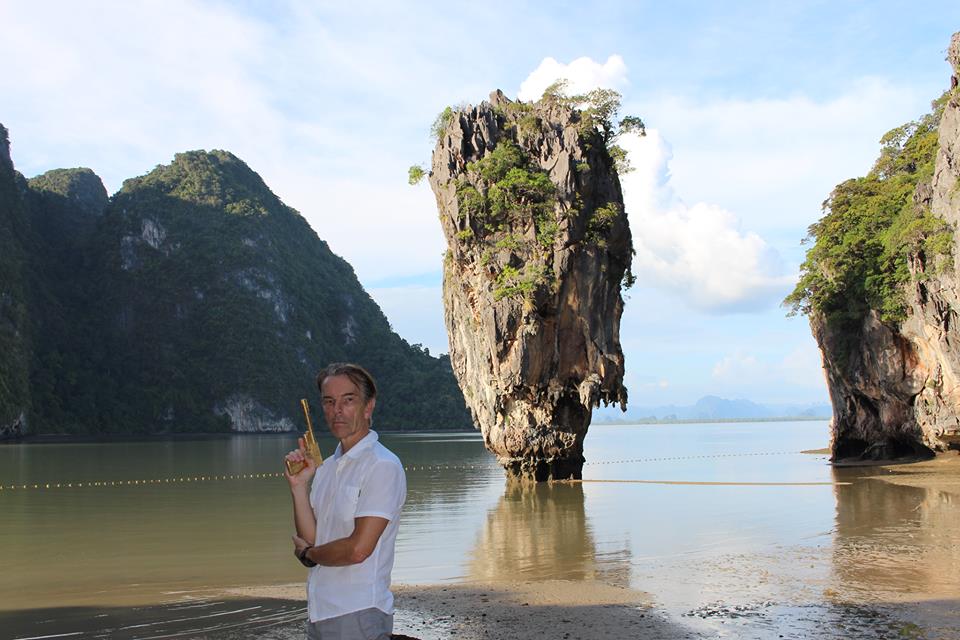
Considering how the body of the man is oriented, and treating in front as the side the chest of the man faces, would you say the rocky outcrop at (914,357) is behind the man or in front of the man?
behind

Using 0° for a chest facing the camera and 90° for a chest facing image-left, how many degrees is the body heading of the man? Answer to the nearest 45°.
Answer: approximately 45°

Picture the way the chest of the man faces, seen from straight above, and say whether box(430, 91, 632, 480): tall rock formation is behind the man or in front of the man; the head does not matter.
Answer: behind

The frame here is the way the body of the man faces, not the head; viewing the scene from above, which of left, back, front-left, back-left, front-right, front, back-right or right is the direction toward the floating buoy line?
back-right
